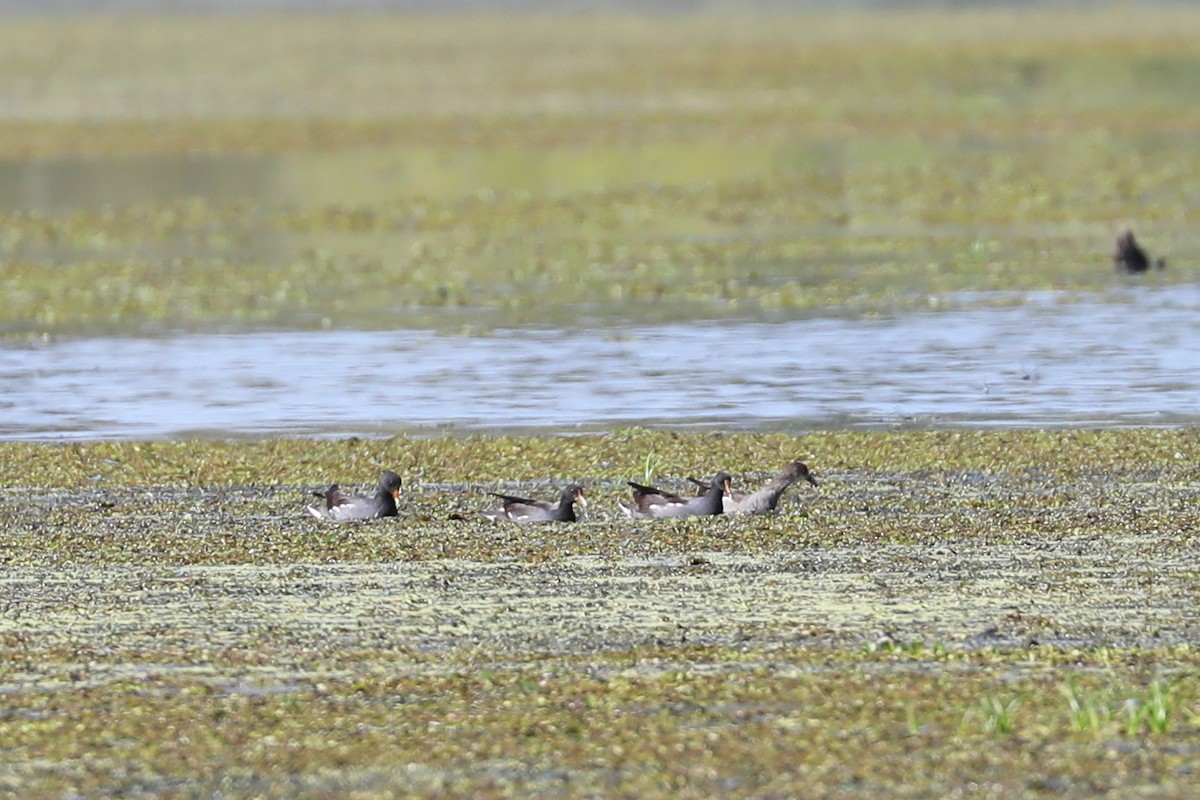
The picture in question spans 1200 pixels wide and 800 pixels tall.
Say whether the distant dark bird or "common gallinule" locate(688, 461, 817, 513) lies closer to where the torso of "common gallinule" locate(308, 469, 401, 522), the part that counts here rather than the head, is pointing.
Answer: the common gallinule

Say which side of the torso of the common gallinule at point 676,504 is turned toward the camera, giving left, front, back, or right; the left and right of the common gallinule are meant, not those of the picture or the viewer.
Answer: right

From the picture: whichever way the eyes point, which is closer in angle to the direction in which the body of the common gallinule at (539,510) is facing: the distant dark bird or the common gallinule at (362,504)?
the distant dark bird

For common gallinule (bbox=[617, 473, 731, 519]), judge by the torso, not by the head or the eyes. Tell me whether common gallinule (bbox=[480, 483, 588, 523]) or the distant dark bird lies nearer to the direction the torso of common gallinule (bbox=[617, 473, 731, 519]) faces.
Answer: the distant dark bird

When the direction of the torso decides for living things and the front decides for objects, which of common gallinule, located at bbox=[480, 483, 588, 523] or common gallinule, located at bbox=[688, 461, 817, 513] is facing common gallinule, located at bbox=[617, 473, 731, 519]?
common gallinule, located at bbox=[480, 483, 588, 523]

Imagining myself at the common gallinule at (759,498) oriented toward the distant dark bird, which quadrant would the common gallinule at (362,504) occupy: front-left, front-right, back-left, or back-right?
back-left

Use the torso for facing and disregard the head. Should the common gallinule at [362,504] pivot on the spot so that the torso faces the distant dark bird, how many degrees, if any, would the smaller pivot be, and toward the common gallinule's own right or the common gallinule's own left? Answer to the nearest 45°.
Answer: approximately 45° to the common gallinule's own left

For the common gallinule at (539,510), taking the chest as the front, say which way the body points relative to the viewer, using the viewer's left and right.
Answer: facing to the right of the viewer

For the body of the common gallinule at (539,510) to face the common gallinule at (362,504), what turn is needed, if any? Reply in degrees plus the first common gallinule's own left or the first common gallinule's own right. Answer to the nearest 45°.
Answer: approximately 180°

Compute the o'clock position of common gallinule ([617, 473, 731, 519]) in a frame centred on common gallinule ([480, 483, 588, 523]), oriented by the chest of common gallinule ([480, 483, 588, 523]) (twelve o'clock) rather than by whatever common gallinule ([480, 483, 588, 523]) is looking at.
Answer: common gallinule ([617, 473, 731, 519]) is roughly at 12 o'clock from common gallinule ([480, 483, 588, 523]).

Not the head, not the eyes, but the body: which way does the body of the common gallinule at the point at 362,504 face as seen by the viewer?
to the viewer's right

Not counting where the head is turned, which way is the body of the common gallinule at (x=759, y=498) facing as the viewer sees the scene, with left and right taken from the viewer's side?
facing to the right of the viewer
